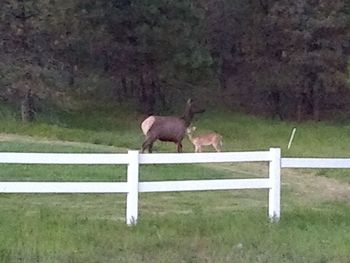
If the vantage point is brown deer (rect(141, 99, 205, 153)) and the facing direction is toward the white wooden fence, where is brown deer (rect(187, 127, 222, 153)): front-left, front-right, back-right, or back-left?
back-left

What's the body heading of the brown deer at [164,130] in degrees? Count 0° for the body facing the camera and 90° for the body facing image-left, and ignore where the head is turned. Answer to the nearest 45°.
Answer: approximately 270°

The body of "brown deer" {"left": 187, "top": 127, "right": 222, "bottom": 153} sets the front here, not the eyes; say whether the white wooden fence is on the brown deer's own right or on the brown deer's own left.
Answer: on the brown deer's own left

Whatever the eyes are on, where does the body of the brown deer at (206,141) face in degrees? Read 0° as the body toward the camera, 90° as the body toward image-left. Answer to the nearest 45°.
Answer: approximately 90°

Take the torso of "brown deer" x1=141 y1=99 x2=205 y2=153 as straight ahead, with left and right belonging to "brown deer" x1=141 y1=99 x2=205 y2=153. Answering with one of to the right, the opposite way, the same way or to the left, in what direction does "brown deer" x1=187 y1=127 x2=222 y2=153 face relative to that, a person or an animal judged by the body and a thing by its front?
the opposite way

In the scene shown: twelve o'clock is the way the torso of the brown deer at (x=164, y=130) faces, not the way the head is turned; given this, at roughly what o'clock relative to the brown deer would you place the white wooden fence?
The white wooden fence is roughly at 3 o'clock from the brown deer.

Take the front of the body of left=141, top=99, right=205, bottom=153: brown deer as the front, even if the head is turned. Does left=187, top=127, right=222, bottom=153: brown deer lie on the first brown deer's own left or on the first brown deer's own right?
on the first brown deer's own right
